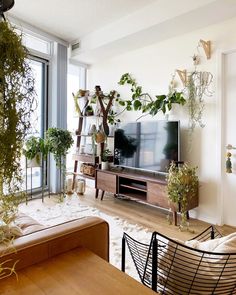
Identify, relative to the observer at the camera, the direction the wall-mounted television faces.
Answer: facing the viewer and to the left of the viewer

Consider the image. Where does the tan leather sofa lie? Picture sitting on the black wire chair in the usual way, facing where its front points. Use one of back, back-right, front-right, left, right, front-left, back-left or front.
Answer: front-left

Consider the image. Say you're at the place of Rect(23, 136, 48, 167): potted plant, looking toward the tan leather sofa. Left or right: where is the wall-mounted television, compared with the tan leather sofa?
left

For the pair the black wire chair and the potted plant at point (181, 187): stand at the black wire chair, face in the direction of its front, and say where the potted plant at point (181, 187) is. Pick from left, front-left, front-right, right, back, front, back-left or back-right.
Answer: front-right

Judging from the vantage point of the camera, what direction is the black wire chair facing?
facing away from the viewer and to the left of the viewer

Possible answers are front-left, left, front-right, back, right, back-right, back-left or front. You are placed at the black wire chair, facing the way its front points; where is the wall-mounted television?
front-right

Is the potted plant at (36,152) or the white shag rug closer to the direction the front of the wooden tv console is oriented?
the white shag rug

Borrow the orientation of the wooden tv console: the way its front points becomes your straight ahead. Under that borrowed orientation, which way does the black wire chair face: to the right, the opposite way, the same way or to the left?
to the right

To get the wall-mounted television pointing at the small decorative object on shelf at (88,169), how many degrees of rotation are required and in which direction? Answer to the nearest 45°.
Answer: approximately 90° to its right

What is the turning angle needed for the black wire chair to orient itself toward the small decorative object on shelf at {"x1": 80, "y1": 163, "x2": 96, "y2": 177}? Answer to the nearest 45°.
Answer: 0° — it already faces it

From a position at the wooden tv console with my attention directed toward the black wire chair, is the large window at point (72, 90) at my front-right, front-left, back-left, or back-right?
back-right

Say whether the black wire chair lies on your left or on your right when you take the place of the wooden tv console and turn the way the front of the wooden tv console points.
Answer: on your left

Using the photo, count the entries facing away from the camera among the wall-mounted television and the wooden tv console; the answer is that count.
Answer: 0

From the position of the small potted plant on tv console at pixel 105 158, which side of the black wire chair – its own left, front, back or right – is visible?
front
